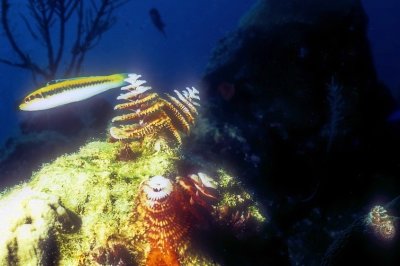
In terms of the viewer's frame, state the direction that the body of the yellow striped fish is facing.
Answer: to the viewer's left
